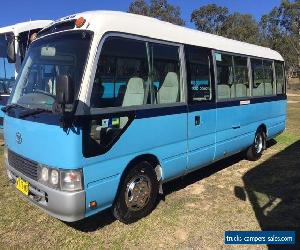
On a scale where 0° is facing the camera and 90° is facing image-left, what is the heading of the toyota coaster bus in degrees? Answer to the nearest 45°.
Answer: approximately 45°

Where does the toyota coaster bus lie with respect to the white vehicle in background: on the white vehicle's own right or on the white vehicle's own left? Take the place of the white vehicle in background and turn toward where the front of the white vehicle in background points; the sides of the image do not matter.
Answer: on the white vehicle's own left

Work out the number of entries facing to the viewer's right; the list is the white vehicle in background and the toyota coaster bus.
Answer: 0

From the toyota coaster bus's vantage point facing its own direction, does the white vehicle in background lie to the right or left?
on its right

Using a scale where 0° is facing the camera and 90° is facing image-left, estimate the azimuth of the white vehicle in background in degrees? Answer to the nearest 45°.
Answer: approximately 45°
